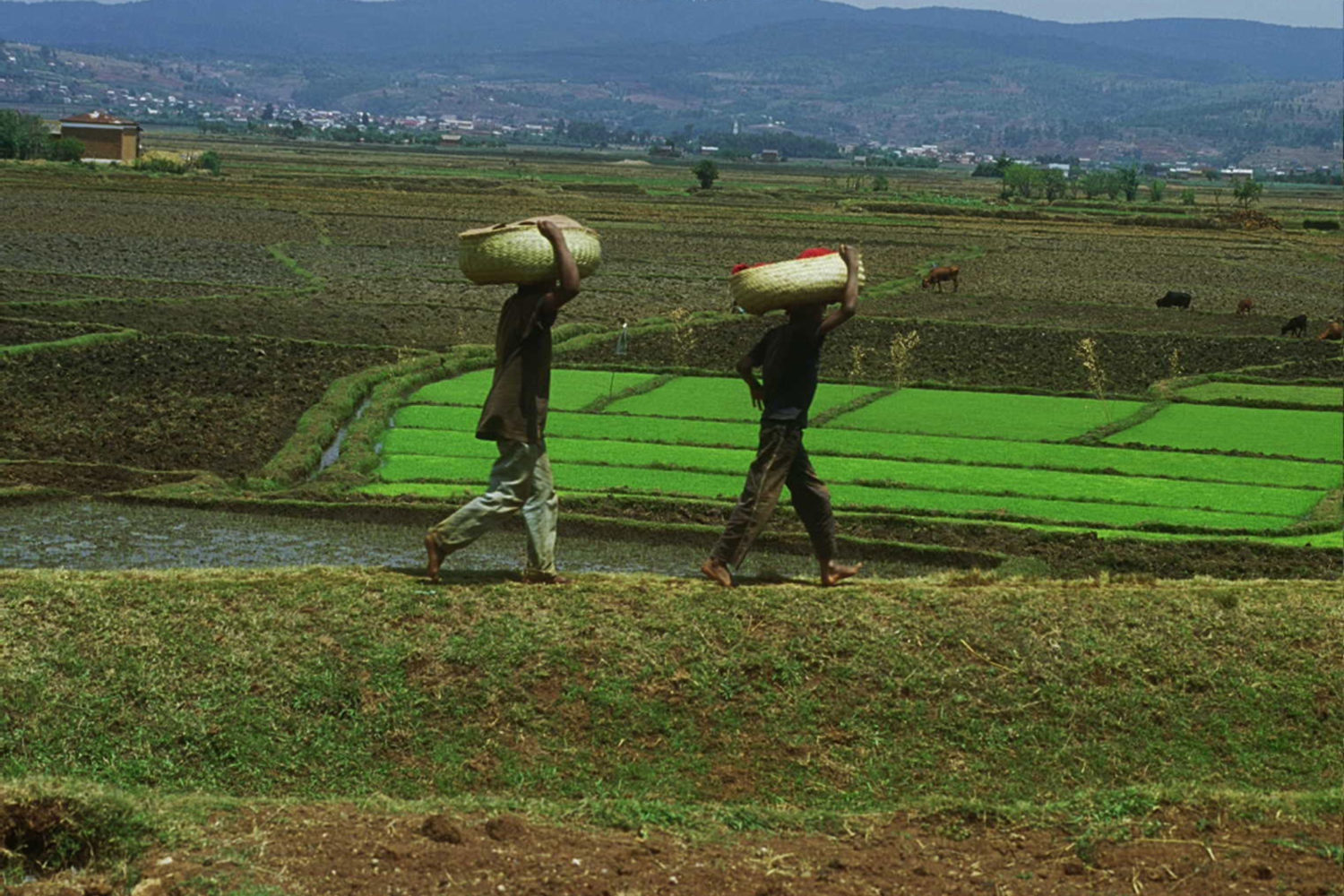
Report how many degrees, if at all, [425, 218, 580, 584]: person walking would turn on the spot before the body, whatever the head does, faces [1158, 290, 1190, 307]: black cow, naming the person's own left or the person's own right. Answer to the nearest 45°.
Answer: approximately 45° to the person's own left

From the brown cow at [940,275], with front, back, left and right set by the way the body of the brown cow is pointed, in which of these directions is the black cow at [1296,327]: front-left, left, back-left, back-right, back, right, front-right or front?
back-left

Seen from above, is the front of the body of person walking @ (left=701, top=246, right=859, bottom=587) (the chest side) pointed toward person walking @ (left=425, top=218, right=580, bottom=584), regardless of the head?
no

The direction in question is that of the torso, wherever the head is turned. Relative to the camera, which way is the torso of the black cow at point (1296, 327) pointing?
to the viewer's left

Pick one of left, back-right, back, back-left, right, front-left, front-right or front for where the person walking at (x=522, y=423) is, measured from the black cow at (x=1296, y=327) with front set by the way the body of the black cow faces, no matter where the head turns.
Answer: left

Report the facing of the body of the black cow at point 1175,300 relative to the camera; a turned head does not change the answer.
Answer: to the viewer's left

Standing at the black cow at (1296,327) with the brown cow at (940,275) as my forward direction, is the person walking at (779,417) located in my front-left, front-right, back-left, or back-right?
back-left

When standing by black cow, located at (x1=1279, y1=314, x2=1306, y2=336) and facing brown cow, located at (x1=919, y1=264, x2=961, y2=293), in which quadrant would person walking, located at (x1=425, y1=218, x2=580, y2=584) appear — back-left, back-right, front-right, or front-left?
back-left

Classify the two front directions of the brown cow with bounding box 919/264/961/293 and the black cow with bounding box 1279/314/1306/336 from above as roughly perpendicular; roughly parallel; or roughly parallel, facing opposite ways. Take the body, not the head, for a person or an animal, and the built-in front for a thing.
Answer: roughly parallel

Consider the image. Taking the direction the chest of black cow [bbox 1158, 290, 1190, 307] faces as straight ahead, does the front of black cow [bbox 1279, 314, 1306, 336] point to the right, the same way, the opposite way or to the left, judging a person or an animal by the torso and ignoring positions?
the same way

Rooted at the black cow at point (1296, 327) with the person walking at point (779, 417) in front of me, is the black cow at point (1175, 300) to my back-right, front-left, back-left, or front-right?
back-right

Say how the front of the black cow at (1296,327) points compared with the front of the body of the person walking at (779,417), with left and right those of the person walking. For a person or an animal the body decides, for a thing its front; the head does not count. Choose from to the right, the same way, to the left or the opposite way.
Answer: the opposite way

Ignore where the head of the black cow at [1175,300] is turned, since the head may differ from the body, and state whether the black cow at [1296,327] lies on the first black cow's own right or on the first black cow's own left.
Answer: on the first black cow's own left

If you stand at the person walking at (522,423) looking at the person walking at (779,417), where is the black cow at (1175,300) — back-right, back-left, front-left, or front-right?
front-left

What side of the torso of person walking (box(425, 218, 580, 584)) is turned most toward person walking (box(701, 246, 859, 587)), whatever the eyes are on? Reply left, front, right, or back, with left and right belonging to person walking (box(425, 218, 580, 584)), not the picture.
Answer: front

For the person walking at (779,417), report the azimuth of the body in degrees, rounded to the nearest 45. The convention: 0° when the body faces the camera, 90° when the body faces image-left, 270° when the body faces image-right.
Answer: approximately 270°

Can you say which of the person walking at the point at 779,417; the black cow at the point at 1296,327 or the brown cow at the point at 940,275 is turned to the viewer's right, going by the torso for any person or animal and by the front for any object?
the person walking

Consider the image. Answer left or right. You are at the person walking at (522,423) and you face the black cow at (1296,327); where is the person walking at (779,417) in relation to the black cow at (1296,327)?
right

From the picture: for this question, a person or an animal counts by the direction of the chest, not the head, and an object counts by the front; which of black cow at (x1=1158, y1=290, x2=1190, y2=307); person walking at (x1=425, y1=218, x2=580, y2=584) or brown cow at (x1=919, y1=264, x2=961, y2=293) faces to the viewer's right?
the person walking

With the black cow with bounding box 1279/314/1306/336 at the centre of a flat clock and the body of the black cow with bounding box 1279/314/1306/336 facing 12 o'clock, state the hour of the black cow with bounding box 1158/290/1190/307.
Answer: the black cow with bounding box 1158/290/1190/307 is roughly at 2 o'clock from the black cow with bounding box 1279/314/1306/336.

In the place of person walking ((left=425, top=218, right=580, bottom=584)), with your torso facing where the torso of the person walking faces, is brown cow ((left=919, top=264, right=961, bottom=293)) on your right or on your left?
on your left
